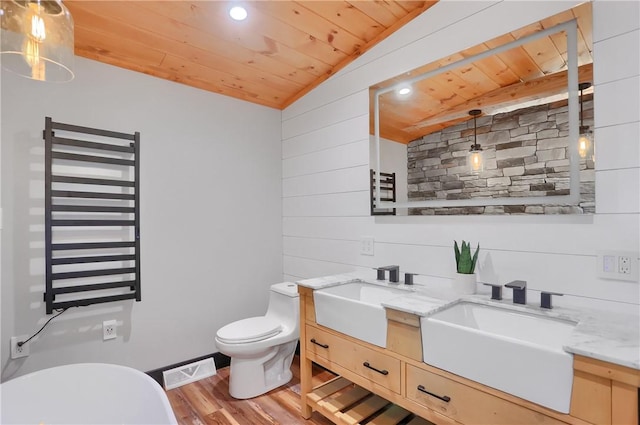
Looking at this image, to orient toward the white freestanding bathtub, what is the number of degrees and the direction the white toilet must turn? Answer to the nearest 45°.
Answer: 0° — it already faces it

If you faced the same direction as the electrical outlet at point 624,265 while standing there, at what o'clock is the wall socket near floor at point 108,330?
The wall socket near floor is roughly at 2 o'clock from the electrical outlet.

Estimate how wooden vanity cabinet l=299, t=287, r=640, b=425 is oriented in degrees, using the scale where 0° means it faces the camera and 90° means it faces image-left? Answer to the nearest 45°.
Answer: approximately 45°

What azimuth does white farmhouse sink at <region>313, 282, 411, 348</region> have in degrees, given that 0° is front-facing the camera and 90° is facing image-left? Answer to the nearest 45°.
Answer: approximately 45°

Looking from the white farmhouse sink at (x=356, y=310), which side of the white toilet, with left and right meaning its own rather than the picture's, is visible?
left

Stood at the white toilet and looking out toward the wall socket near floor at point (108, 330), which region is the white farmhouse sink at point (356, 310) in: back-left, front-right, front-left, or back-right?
back-left

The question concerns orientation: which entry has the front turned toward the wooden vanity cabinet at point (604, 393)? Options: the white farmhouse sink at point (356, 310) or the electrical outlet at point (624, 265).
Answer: the electrical outlet

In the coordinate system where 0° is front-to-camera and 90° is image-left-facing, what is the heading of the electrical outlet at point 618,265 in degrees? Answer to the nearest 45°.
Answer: approximately 0°
